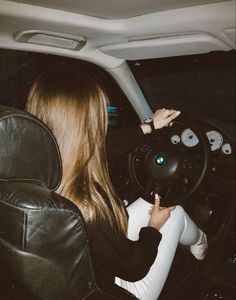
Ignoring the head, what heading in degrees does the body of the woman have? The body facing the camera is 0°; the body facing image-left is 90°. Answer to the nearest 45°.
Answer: approximately 225°

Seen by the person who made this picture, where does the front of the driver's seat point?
facing away from the viewer and to the right of the viewer
